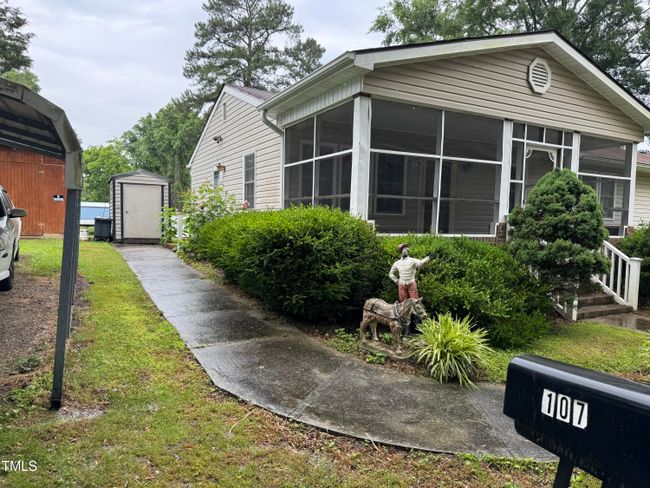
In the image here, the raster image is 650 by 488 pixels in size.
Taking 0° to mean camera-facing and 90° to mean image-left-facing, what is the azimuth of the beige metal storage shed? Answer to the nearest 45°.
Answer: approximately 0°

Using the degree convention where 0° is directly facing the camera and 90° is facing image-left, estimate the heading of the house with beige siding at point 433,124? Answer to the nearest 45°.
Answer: approximately 315°

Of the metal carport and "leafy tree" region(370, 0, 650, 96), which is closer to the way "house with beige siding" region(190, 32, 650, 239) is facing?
the metal carport

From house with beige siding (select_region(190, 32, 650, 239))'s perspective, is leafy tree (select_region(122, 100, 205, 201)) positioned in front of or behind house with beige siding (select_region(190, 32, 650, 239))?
behind

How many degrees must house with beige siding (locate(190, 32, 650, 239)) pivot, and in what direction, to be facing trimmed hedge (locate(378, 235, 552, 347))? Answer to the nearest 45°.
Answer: approximately 45° to its right

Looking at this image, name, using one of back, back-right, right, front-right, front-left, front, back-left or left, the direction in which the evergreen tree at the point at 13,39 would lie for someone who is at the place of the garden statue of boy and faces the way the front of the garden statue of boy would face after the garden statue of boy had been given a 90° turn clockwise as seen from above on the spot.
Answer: front-right

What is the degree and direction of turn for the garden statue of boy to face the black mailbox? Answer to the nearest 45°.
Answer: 0° — it already faces it

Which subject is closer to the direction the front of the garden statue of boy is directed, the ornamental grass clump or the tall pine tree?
the ornamental grass clump

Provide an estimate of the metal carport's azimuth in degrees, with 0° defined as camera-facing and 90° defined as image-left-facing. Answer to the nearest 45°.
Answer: approximately 0°
